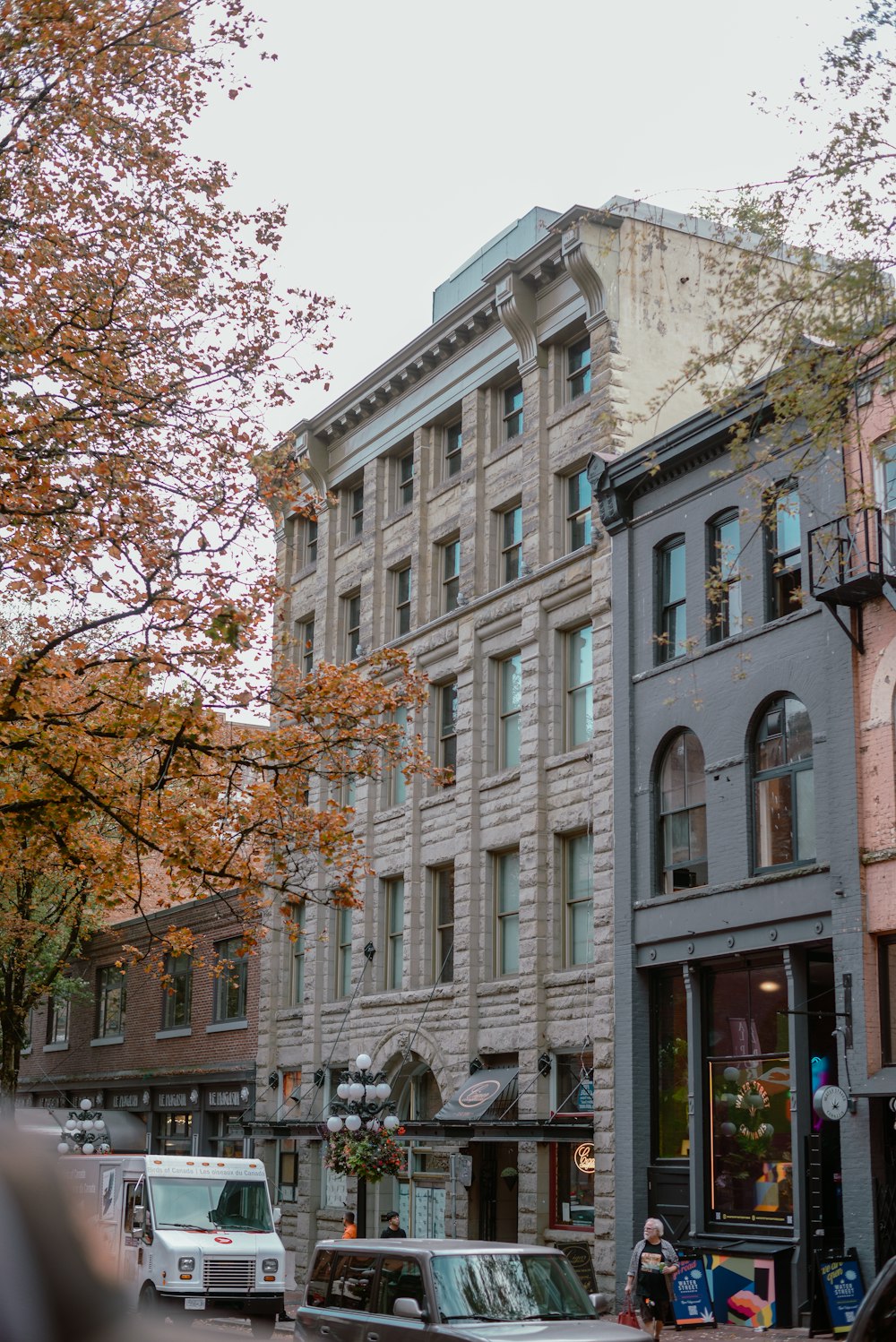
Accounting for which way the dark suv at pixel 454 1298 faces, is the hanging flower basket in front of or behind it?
behind

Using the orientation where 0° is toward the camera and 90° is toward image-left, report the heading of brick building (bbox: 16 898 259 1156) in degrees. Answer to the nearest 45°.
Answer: approximately 45°

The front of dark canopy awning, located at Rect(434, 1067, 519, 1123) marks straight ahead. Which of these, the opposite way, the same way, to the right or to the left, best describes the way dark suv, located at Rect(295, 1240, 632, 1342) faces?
to the left

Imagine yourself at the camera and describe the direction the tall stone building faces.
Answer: facing the viewer and to the left of the viewer

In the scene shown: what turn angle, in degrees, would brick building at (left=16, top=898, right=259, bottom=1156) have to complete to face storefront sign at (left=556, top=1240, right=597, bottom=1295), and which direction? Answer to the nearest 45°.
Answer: approximately 45° to its left

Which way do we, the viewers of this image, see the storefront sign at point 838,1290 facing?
facing the viewer and to the right of the viewer

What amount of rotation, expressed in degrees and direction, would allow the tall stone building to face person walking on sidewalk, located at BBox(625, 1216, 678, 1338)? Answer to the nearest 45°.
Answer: approximately 45° to its left

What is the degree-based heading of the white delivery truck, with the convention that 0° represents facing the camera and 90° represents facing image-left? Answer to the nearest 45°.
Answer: approximately 315°

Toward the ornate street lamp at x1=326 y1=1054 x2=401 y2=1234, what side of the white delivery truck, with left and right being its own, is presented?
left

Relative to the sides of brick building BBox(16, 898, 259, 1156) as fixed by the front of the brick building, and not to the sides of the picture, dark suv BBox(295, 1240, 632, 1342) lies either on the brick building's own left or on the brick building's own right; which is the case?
on the brick building's own left

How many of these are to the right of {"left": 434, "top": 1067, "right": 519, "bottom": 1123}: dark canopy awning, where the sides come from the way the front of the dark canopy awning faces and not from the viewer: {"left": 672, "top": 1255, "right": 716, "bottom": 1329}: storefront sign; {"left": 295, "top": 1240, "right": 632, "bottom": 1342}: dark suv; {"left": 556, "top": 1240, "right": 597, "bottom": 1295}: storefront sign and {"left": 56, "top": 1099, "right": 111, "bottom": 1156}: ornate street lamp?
1

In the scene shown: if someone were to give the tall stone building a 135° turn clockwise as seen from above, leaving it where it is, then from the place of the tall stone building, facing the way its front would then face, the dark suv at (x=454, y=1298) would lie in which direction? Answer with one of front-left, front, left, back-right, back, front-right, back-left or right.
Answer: back
